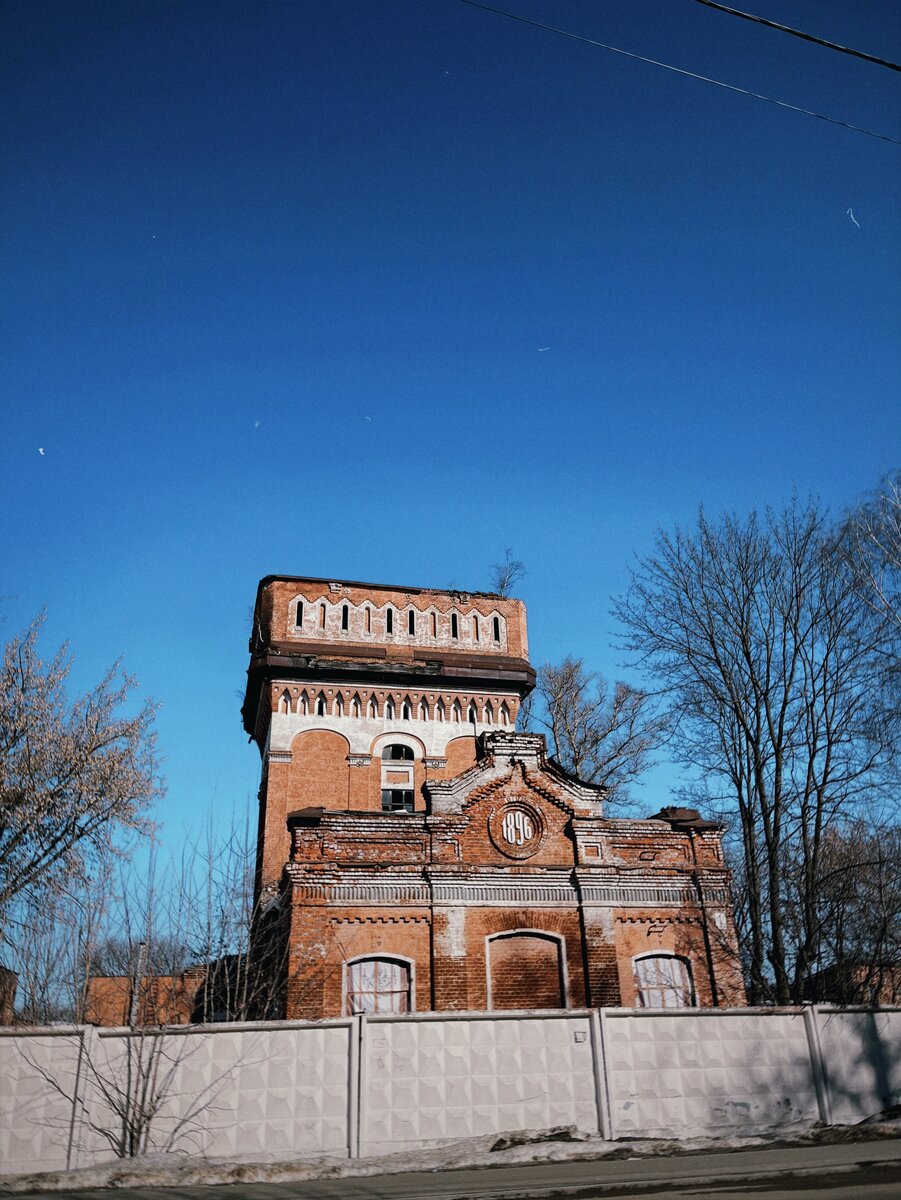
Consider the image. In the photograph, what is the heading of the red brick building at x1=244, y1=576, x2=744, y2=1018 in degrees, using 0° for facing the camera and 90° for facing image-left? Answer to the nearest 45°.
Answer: approximately 0°

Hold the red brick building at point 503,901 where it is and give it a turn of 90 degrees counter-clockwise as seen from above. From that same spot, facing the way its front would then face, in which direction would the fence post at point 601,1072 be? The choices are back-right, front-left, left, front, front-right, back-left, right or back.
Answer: right

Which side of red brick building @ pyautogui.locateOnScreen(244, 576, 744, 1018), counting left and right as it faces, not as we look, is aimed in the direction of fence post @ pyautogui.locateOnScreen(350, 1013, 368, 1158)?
front

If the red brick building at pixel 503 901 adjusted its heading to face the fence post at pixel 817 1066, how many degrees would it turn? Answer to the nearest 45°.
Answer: approximately 45° to its left

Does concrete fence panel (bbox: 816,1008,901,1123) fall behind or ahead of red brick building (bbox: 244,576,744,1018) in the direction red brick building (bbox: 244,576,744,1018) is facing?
ahead

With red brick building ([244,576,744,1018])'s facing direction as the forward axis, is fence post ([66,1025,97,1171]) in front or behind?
in front

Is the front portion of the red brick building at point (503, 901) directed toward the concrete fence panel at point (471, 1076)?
yes

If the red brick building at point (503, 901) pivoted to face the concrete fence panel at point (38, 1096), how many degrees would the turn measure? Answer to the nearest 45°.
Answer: approximately 45° to its right

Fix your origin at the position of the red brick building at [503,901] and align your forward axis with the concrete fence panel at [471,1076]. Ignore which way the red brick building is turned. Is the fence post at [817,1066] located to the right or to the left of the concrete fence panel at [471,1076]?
left

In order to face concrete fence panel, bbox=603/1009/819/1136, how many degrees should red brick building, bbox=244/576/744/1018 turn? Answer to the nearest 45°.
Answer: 0° — it already faces it
